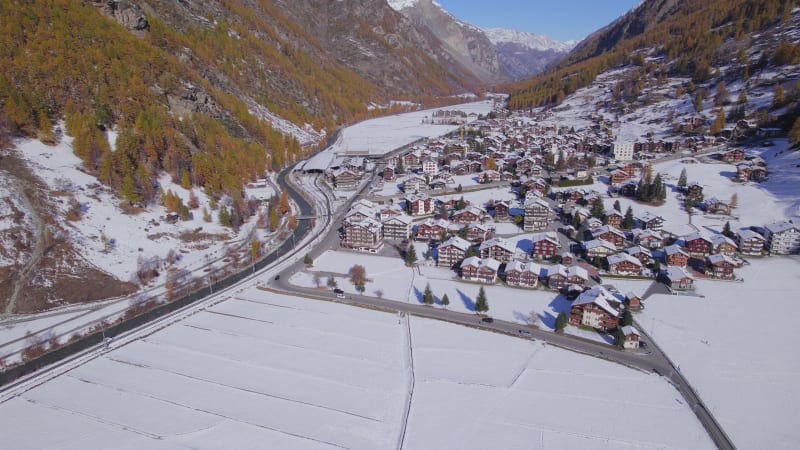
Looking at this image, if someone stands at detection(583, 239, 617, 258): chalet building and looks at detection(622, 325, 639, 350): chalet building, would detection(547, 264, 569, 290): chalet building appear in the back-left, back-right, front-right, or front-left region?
front-right

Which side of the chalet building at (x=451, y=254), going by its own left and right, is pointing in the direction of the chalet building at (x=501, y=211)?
back

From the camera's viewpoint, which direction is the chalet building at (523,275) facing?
toward the camera

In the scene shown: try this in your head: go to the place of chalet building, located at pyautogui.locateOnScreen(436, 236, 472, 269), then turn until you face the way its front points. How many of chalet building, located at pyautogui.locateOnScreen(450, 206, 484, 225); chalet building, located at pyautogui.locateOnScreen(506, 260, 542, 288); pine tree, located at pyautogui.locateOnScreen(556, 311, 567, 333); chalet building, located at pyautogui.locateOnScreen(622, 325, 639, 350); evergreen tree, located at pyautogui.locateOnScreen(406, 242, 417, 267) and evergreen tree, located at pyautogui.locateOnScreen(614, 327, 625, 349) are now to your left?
4

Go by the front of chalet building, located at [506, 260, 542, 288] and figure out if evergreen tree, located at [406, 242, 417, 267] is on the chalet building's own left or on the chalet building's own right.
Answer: on the chalet building's own right

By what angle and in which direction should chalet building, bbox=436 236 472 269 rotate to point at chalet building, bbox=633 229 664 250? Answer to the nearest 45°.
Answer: approximately 135° to its left

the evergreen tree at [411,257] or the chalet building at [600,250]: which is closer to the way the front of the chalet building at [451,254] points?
the evergreen tree

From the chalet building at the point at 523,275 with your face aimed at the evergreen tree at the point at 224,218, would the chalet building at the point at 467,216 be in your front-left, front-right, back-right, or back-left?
front-right

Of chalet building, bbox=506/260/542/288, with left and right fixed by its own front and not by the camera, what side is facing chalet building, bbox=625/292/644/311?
left

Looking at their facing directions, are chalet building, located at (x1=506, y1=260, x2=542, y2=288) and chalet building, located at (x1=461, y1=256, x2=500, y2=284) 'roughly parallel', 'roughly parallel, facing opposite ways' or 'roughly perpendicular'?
roughly parallel

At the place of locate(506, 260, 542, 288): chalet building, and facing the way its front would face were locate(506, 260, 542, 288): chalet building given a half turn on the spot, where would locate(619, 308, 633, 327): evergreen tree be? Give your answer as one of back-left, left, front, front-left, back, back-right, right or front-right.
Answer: back-right

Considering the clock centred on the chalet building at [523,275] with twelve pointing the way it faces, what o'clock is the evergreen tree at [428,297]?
The evergreen tree is roughly at 2 o'clock from the chalet building.

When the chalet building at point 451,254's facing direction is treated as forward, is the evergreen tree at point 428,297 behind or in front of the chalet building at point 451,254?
in front

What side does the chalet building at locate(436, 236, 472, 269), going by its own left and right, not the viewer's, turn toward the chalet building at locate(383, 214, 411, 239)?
right

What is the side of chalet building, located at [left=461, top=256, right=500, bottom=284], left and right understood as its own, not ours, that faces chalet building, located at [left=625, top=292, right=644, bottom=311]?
left

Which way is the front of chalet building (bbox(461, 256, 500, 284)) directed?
toward the camera

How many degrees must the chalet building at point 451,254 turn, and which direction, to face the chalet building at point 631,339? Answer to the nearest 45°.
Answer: approximately 90° to its left
